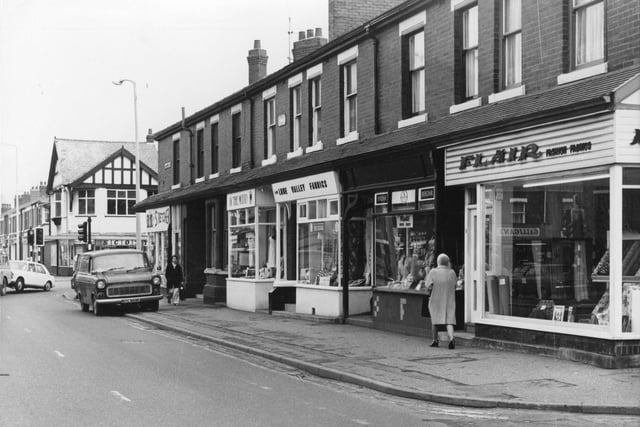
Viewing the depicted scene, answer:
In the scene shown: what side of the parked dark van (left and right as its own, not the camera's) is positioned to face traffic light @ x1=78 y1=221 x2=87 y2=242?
back

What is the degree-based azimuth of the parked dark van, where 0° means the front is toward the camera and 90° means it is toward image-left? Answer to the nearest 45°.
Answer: approximately 0°

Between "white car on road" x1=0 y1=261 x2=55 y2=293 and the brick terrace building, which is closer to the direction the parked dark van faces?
the brick terrace building

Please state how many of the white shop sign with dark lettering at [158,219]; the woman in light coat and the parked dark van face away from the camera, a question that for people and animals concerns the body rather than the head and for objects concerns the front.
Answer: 1

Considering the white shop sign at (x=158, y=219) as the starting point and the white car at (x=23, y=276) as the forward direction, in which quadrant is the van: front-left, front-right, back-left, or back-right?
back-left

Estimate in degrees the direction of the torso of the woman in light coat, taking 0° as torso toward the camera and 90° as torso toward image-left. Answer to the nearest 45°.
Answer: approximately 180°

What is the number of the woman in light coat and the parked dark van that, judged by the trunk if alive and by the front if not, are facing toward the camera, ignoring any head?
1

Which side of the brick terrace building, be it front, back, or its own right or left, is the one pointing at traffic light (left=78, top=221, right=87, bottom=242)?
right
